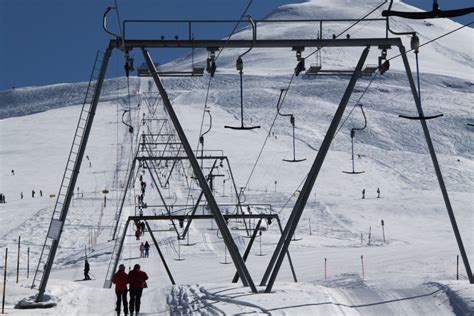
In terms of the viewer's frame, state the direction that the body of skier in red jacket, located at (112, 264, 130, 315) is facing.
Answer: away from the camera

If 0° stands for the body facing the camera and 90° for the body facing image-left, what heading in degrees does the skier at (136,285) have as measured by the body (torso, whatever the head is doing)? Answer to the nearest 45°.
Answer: approximately 180°

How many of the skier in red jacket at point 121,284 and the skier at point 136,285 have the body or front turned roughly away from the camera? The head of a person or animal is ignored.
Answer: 2
